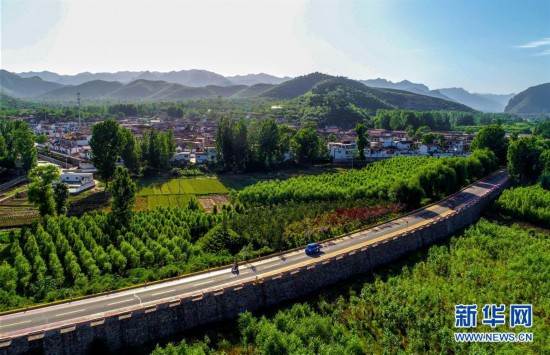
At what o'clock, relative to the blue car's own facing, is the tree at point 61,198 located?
The tree is roughly at 2 o'clock from the blue car.

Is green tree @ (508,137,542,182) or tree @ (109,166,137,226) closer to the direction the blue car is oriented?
the tree

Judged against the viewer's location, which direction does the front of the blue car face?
facing the viewer and to the left of the viewer

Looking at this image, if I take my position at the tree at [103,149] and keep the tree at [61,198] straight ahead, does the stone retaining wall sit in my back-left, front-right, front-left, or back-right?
front-left

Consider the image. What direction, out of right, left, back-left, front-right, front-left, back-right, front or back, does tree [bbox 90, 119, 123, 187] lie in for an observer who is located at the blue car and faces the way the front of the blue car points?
right

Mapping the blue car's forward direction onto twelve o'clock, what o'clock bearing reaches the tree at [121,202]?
The tree is roughly at 2 o'clock from the blue car.

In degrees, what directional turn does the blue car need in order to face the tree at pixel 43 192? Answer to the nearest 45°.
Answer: approximately 45° to its right

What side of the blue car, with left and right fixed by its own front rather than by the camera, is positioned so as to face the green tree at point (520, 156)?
back
